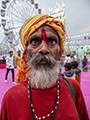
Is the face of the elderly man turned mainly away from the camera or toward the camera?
toward the camera

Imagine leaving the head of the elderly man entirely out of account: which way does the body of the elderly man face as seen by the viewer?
toward the camera

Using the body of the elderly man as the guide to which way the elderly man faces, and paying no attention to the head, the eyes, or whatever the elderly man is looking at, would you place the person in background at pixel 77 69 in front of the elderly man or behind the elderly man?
behind
